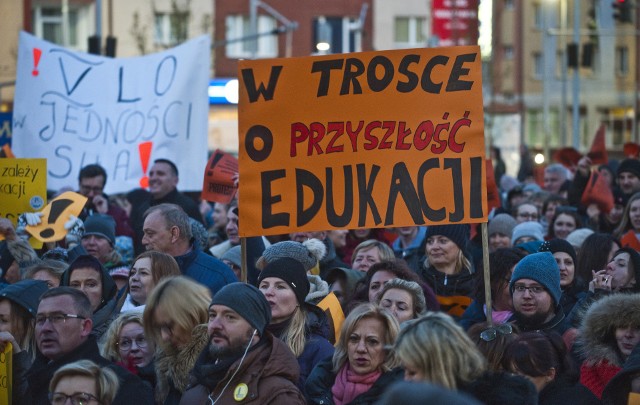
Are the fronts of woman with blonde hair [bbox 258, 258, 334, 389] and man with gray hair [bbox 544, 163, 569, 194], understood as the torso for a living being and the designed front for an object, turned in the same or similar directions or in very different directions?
same or similar directions

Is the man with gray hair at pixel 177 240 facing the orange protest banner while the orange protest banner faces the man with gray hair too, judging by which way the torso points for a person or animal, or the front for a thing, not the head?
no

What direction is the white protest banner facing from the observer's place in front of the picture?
facing the viewer

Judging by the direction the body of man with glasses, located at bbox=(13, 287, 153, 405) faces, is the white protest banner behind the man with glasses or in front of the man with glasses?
behind

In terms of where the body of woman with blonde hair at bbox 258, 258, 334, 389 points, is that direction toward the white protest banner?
no

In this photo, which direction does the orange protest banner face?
toward the camera

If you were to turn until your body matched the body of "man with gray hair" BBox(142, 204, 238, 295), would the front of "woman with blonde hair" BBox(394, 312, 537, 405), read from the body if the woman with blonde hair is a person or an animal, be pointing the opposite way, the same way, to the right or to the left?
the same way

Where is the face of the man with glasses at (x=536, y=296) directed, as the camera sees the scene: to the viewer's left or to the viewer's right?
to the viewer's left

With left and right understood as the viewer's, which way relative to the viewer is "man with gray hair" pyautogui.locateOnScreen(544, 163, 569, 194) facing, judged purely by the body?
facing the viewer and to the left of the viewer

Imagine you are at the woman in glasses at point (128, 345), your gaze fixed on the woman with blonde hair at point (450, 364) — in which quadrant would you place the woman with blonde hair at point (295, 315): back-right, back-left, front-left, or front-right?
front-left

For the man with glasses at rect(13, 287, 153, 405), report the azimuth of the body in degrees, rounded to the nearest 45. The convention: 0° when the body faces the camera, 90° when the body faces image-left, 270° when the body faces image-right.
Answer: approximately 45°
